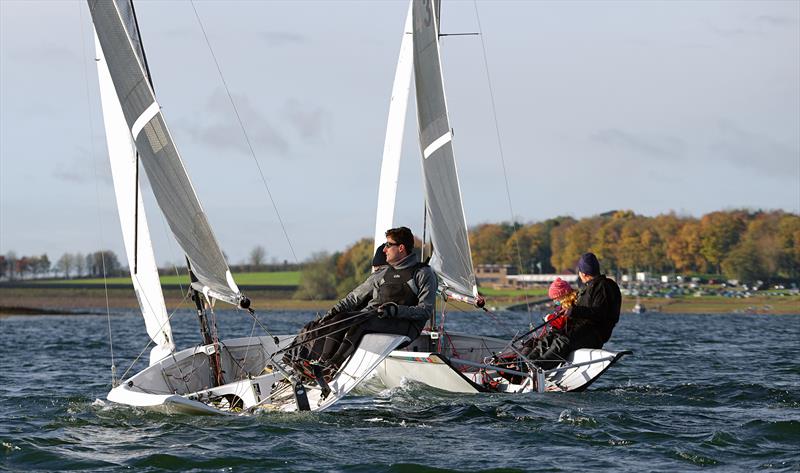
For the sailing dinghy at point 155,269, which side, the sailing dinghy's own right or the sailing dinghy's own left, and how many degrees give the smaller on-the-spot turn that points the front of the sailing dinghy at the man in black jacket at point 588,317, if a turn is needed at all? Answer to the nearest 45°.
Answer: approximately 135° to the sailing dinghy's own right

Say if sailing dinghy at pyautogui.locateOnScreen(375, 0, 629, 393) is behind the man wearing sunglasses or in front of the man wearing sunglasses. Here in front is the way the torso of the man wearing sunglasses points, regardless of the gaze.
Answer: behind

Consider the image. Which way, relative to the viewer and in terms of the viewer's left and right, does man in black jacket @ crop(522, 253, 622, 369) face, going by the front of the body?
facing to the left of the viewer

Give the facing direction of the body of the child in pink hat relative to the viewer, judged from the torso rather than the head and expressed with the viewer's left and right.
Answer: facing to the left of the viewer

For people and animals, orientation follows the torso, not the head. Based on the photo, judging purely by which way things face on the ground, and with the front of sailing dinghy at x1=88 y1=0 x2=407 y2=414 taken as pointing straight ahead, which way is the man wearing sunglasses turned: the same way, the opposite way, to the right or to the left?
to the left

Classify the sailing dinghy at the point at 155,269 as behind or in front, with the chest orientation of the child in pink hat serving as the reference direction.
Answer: in front

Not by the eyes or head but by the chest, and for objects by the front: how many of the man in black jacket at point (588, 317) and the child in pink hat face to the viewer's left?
2

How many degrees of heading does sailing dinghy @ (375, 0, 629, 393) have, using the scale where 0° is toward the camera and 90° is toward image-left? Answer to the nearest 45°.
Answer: approximately 135°

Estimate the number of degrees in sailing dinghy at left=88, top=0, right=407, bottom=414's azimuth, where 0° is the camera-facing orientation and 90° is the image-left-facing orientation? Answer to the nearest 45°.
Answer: approximately 135°

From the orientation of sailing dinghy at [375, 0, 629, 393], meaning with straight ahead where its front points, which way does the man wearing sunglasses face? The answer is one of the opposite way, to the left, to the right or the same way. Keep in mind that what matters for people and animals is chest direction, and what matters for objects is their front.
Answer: to the left
